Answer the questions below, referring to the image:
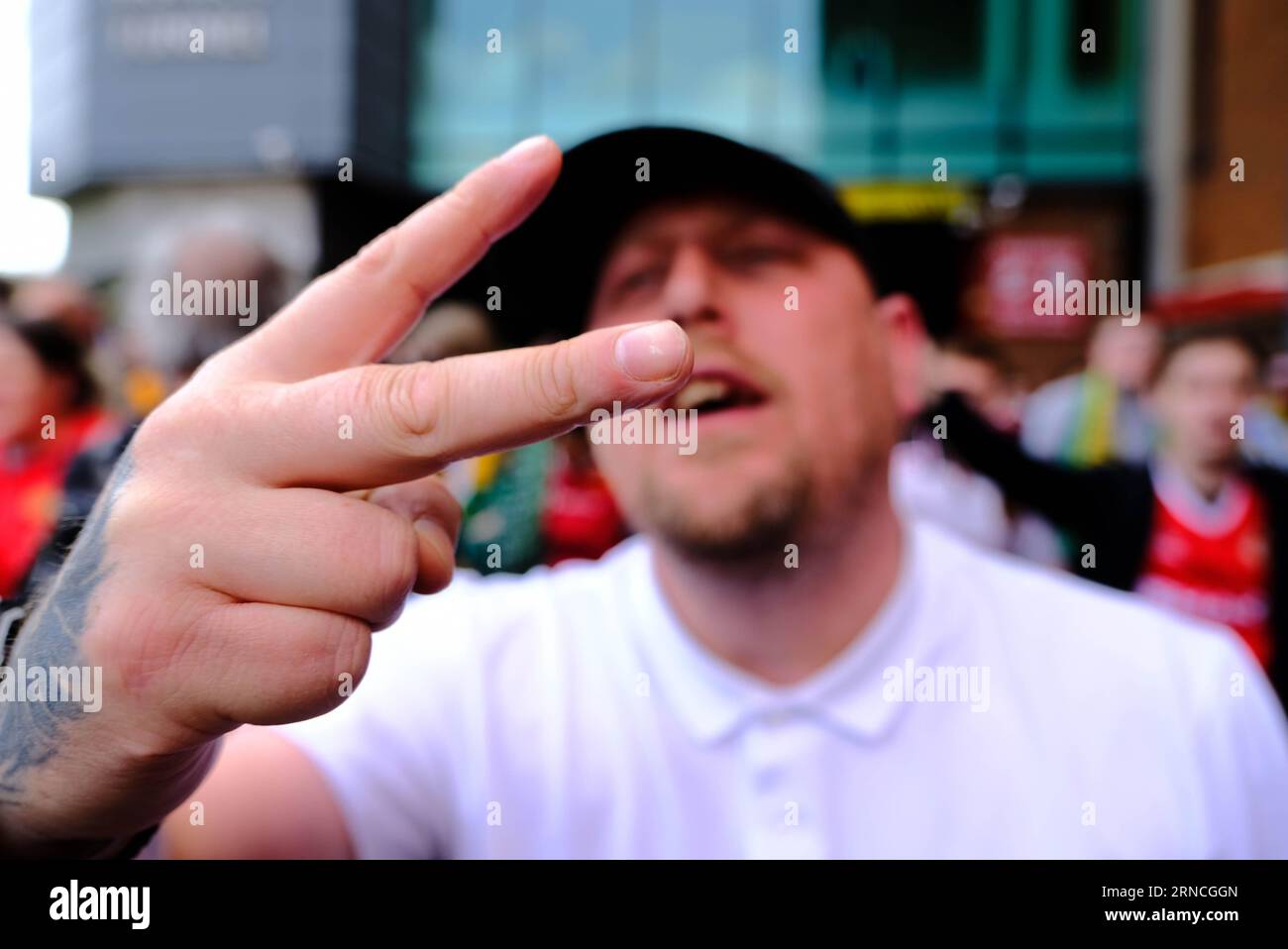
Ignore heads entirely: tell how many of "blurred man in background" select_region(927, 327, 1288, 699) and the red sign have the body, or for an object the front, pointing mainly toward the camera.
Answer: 2

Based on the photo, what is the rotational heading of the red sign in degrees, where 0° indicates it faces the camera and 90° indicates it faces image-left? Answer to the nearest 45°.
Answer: approximately 0°

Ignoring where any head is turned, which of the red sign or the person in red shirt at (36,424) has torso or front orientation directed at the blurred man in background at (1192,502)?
the red sign

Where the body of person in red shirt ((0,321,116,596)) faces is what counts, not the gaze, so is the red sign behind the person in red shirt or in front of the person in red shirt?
behind

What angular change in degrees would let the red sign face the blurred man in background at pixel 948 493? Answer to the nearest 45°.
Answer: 0° — it already faces them

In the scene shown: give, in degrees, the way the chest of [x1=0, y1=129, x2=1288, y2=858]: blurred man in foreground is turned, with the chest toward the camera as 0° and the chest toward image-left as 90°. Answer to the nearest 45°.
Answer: approximately 0°
